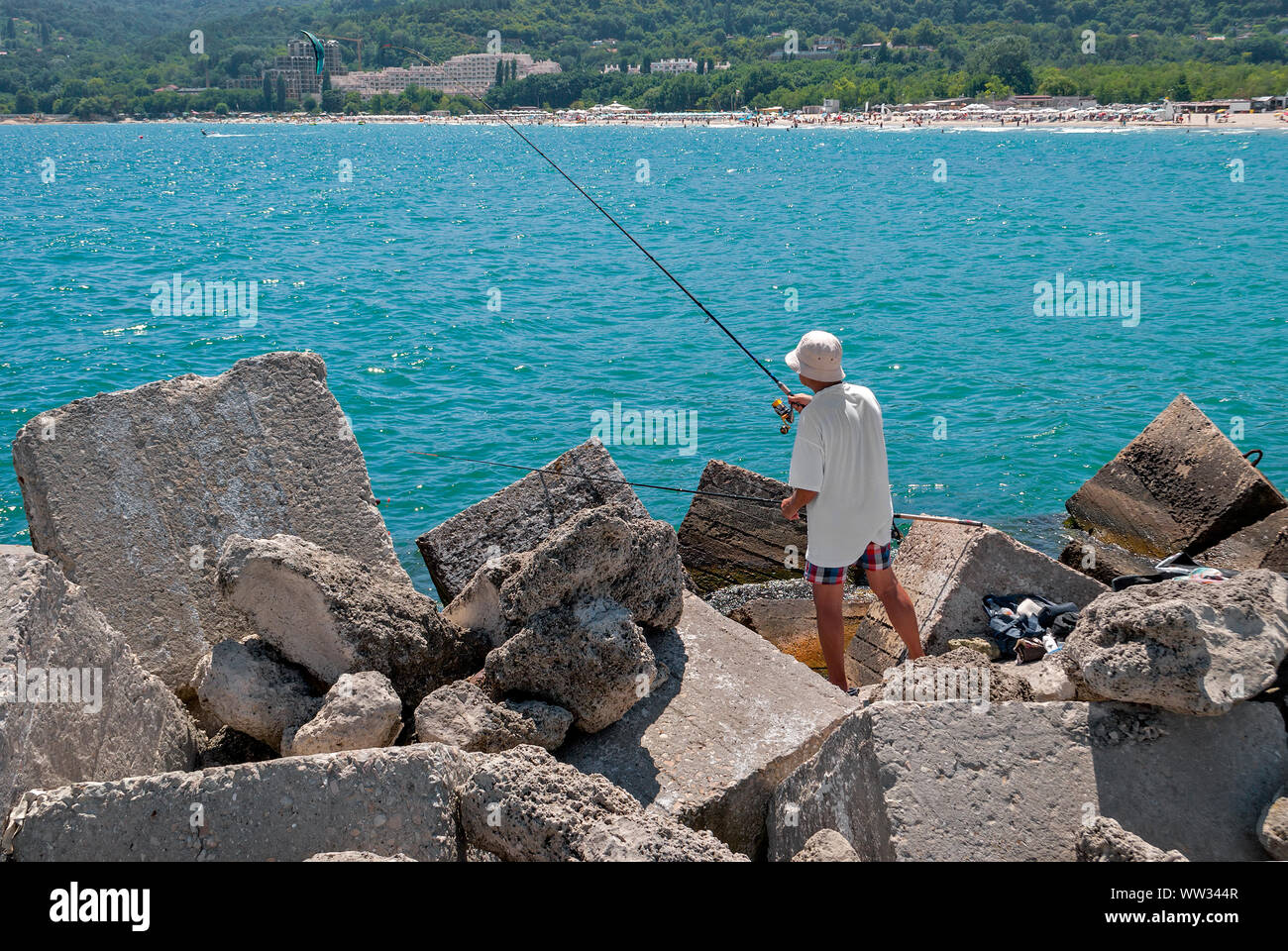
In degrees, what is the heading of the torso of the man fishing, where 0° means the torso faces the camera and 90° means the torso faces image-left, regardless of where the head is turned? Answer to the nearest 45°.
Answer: approximately 135°

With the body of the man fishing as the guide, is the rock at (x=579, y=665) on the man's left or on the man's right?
on the man's left

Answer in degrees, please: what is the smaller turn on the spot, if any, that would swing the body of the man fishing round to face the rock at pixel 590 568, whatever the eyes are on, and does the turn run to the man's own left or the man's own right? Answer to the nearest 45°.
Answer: approximately 90° to the man's own left

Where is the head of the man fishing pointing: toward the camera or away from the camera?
away from the camera

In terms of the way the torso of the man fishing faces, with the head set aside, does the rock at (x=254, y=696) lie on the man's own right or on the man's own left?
on the man's own left

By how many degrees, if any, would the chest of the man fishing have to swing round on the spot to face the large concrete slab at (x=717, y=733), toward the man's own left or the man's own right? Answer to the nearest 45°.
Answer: approximately 135° to the man's own left

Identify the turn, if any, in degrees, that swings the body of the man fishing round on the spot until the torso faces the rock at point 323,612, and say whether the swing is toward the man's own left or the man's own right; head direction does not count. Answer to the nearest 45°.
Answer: approximately 90° to the man's own left
